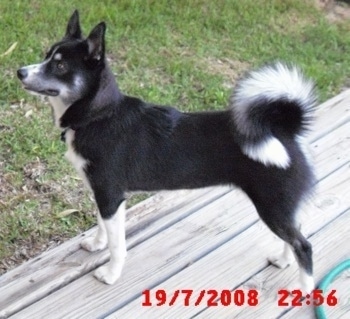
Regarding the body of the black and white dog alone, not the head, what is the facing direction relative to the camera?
to the viewer's left
